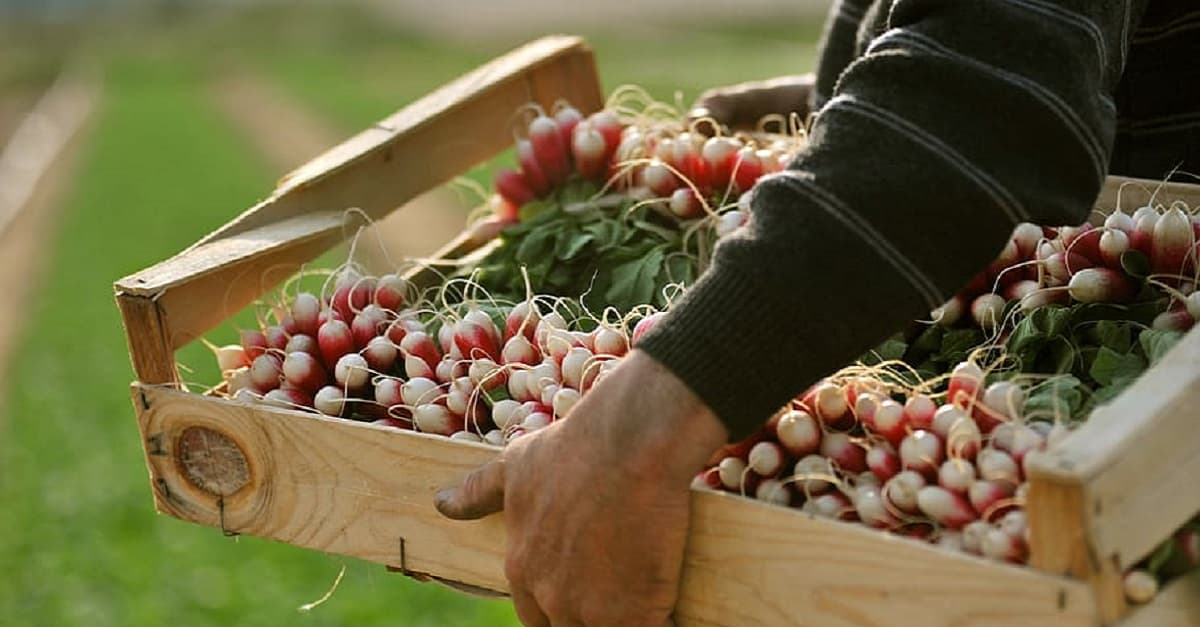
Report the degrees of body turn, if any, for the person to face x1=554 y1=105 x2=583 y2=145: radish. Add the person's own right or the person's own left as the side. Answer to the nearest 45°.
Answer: approximately 45° to the person's own right

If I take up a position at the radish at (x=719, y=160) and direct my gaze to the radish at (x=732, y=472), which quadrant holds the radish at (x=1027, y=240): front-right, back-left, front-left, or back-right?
front-left

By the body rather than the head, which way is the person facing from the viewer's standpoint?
to the viewer's left

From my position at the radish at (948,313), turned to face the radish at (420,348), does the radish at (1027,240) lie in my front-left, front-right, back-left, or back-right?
back-right

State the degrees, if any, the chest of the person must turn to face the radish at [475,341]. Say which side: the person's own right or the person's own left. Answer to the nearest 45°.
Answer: approximately 45° to the person's own right

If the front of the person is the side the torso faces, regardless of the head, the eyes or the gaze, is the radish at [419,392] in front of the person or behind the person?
in front

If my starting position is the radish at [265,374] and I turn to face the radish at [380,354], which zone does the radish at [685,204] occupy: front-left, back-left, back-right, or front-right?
front-left

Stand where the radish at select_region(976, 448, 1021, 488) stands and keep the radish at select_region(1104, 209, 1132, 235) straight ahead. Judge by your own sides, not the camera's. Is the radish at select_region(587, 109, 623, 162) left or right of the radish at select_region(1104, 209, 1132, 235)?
left

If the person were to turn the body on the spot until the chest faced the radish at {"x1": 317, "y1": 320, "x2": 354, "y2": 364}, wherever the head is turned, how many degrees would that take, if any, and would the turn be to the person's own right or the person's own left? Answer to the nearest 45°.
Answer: approximately 45° to the person's own right

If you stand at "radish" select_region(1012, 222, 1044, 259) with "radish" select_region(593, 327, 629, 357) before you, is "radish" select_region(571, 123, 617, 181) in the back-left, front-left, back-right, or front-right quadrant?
front-right
